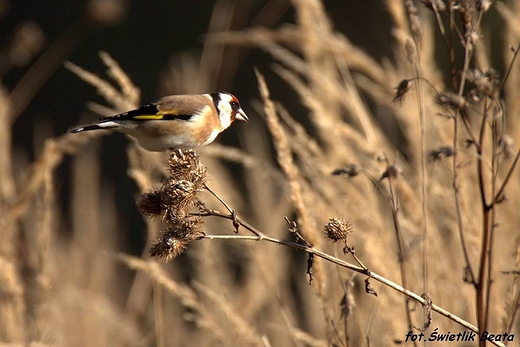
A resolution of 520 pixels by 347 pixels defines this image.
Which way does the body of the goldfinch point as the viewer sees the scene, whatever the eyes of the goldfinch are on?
to the viewer's right

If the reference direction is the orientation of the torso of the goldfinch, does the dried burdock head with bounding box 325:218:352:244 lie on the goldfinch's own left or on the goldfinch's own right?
on the goldfinch's own right

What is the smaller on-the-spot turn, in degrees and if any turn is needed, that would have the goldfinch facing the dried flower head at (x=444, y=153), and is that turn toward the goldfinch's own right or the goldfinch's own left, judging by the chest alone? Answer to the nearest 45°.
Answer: approximately 45° to the goldfinch's own right
